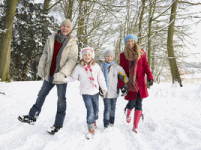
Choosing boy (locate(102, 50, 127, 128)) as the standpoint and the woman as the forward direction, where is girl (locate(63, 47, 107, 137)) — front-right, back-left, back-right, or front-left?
back-right

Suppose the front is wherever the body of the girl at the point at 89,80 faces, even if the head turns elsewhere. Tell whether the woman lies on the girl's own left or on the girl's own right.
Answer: on the girl's own left

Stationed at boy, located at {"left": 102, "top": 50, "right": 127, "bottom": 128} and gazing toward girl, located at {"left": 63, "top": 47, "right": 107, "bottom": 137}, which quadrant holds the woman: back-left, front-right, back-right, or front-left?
back-left

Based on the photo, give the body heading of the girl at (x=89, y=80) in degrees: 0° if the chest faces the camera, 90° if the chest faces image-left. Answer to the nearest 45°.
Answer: approximately 0°
